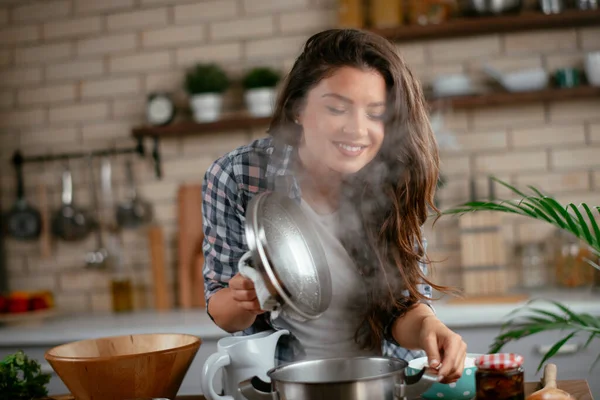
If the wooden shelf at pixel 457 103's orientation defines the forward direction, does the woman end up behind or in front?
in front

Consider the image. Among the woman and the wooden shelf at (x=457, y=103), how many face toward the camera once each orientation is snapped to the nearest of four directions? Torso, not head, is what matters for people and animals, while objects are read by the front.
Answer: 2

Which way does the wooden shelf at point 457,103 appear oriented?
toward the camera

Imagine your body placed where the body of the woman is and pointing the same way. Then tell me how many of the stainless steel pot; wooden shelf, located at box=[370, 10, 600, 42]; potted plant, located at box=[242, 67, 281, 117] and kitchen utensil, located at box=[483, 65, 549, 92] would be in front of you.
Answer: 1

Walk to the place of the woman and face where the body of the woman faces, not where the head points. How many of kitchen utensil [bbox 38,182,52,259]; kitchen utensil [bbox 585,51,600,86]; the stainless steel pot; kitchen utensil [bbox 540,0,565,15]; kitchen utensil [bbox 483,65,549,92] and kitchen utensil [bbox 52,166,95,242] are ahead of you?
1

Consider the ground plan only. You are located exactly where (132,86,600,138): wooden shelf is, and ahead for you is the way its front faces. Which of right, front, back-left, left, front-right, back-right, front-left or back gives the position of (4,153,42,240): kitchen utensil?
right

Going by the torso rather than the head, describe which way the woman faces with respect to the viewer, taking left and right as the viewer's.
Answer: facing the viewer

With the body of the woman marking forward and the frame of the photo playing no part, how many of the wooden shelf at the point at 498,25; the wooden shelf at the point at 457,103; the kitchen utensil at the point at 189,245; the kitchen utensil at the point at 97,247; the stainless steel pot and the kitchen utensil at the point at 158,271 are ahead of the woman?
1

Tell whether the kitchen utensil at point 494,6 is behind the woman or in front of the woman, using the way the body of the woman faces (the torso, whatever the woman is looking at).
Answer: behind

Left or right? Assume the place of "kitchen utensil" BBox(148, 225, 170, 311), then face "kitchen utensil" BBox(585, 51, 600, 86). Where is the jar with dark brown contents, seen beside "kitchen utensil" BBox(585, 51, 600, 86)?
right
